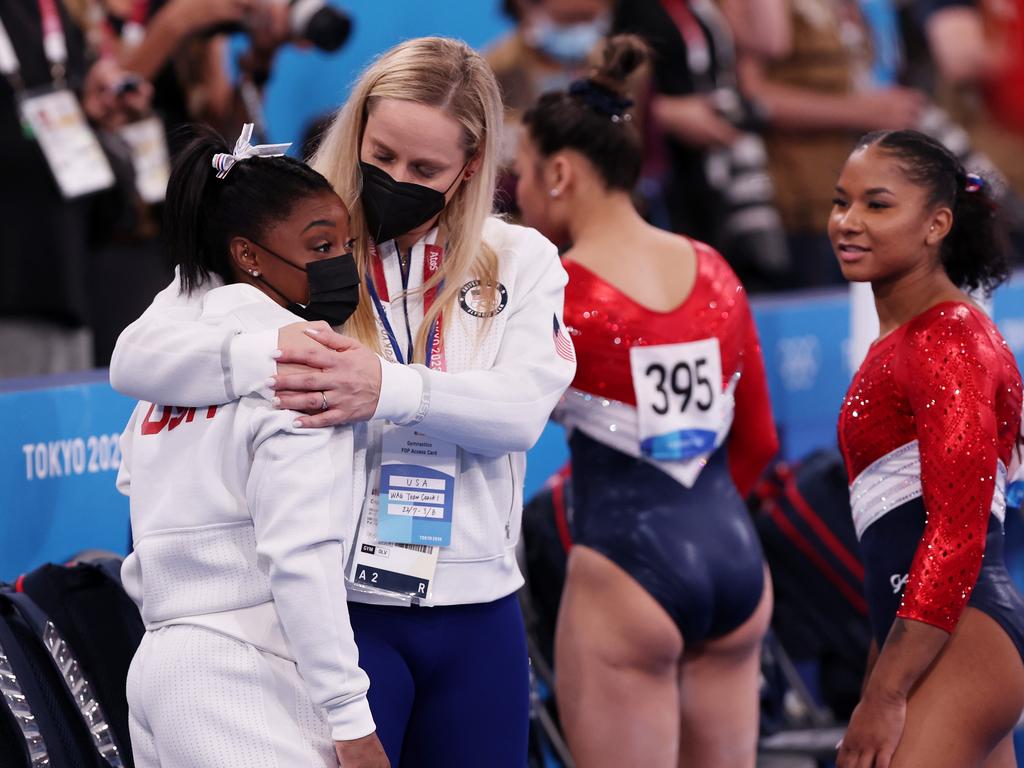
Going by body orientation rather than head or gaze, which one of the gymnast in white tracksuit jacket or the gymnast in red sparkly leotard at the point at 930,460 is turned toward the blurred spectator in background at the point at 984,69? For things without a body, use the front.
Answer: the gymnast in white tracksuit jacket

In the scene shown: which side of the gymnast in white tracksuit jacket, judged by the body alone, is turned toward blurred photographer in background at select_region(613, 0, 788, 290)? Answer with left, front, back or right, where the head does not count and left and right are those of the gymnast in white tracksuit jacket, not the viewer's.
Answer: front

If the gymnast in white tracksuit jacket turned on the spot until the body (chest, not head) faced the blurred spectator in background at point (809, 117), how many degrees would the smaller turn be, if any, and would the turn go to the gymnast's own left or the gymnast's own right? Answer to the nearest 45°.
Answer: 0° — they already face them

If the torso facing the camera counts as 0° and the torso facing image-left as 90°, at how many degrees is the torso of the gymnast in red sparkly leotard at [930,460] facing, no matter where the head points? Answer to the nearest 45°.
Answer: approximately 90°

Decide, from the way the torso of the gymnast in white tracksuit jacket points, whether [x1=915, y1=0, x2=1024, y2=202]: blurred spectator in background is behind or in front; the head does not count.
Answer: in front

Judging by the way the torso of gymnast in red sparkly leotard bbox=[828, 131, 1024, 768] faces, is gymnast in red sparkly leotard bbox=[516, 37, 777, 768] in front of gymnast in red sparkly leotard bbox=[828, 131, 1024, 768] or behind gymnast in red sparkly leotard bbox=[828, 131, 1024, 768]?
in front

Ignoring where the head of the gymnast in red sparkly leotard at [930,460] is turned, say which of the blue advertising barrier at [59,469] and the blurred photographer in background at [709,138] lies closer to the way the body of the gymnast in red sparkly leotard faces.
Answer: the blue advertising barrier

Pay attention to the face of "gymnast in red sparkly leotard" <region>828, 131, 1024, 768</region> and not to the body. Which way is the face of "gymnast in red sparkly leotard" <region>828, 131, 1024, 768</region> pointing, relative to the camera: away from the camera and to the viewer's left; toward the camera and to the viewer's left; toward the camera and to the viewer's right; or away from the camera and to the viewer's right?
toward the camera and to the viewer's left

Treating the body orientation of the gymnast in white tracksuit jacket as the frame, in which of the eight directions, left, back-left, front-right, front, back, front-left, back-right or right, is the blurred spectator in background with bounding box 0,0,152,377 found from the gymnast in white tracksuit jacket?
front-left

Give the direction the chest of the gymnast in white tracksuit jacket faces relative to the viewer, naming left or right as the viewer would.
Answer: facing away from the viewer and to the right of the viewer
